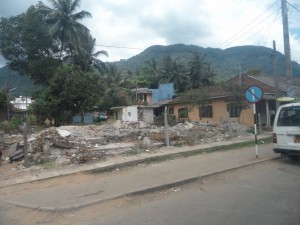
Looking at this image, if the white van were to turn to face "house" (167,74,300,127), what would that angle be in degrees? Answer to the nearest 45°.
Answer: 0° — it already faces it

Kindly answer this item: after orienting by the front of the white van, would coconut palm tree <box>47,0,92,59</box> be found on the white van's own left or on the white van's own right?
on the white van's own left

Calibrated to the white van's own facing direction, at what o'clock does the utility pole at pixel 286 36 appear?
The utility pole is roughly at 12 o'clock from the white van.

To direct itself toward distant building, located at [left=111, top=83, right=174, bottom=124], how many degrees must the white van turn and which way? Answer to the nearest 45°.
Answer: approximately 45° to its left

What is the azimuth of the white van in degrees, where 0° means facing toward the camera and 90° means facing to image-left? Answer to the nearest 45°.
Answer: approximately 180°

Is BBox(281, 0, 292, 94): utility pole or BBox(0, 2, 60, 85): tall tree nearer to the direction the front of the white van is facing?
the utility pole

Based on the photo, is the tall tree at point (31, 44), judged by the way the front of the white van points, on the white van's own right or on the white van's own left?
on the white van's own left

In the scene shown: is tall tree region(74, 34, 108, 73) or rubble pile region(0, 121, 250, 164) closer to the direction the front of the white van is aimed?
the tall tree

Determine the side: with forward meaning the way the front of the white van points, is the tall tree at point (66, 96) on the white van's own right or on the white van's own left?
on the white van's own left

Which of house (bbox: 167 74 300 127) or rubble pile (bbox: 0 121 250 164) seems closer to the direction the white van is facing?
the house
